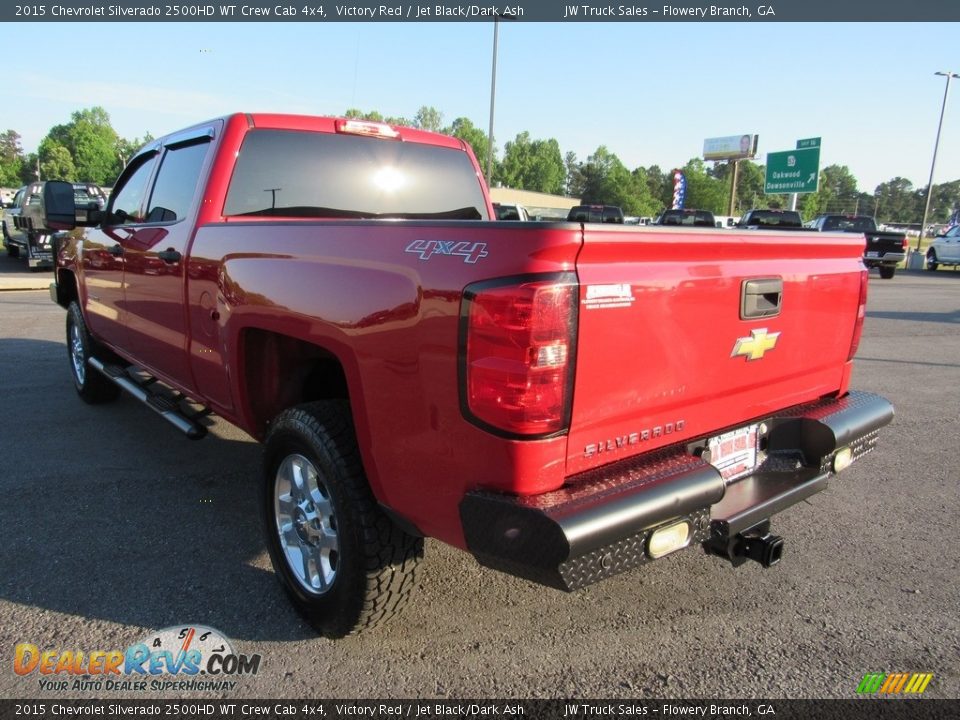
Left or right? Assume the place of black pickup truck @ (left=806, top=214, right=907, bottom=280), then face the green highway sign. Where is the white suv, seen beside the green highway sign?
right

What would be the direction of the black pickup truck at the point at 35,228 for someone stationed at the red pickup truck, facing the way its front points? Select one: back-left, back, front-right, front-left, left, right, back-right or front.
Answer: front

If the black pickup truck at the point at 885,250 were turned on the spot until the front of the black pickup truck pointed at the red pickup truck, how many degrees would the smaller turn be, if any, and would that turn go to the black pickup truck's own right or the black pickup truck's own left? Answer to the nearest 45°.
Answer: approximately 135° to the black pickup truck's own left

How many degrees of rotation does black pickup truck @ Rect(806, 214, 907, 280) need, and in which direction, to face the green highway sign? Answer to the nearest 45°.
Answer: approximately 45° to its right

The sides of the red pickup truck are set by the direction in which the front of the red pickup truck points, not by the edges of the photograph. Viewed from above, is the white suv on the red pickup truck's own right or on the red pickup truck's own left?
on the red pickup truck's own right

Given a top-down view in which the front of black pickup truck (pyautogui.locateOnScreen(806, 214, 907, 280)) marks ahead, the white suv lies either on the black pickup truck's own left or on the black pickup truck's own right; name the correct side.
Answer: on the black pickup truck's own right

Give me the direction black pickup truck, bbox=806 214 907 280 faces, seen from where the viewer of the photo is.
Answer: facing away from the viewer and to the left of the viewer

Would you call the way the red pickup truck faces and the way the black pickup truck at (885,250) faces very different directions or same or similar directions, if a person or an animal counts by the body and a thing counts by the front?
same or similar directions

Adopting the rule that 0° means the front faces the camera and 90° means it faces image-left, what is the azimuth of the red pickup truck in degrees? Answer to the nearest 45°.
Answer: approximately 135°

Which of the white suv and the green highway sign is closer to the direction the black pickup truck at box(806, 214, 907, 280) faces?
the green highway sign

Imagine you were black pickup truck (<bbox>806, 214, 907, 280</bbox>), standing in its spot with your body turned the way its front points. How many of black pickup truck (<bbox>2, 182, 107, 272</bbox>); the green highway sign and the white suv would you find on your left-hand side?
1

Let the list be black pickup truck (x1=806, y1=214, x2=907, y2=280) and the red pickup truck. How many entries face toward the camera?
0

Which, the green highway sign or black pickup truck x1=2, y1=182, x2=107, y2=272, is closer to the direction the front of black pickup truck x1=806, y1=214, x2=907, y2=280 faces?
the green highway sign
